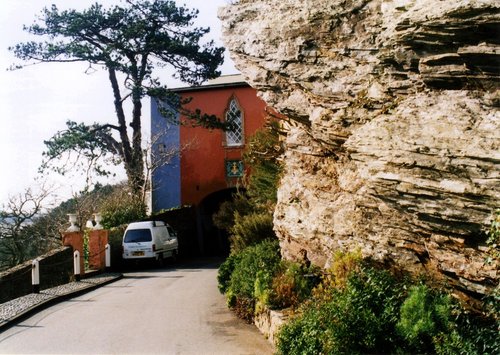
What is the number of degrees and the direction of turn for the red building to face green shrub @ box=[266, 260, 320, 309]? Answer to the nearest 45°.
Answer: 0° — it already faces it

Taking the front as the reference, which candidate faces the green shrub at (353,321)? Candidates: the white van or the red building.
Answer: the red building

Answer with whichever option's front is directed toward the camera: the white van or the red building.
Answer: the red building

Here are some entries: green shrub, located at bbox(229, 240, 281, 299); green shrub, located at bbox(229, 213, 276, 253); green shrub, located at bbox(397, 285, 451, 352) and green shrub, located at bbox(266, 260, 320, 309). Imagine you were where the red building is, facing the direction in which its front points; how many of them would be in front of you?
4

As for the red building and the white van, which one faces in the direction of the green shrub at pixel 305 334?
the red building

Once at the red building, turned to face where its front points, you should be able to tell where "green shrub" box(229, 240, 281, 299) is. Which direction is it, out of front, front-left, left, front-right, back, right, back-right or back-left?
front

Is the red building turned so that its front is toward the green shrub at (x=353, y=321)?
yes

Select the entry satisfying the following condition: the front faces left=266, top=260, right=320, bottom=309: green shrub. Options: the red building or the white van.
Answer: the red building

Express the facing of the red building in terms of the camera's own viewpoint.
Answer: facing the viewer

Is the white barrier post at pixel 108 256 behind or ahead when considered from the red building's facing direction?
ahead

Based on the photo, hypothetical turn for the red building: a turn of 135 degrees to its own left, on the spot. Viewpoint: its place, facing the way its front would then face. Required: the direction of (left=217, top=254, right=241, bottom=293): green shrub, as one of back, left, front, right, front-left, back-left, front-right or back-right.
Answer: back-right
